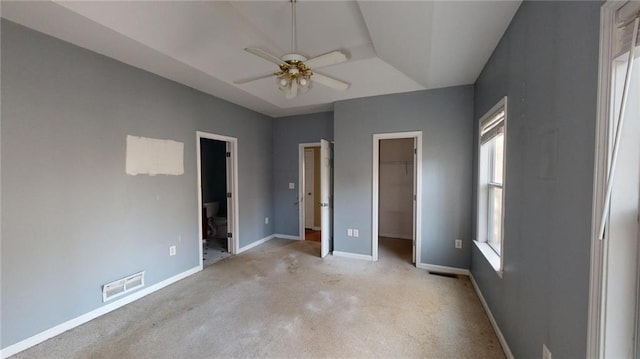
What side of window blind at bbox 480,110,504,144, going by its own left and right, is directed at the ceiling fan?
front

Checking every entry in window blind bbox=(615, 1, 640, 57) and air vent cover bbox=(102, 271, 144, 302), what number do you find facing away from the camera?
0

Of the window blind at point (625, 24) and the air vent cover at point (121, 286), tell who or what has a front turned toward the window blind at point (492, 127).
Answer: the air vent cover

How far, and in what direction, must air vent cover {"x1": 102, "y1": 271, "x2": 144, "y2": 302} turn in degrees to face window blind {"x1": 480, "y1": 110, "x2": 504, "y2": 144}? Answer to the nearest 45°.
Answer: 0° — it already faces it

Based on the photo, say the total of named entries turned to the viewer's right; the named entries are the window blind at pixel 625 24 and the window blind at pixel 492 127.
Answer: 0

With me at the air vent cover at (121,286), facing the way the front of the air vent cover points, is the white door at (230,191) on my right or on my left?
on my left

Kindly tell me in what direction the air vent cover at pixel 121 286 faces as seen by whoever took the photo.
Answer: facing the viewer and to the right of the viewer

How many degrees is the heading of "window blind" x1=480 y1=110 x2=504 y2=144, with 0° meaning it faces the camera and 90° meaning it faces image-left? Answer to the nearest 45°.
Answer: approximately 45°

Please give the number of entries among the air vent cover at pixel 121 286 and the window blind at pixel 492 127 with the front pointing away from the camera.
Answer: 0

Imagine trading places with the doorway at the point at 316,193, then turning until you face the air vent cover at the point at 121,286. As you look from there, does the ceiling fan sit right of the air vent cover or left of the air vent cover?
left

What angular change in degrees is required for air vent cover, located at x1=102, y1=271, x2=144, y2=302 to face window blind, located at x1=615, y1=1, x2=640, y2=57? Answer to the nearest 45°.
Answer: approximately 45° to its right

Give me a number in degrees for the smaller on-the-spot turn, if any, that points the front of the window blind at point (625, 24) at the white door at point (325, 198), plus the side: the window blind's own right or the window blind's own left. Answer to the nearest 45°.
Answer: approximately 45° to the window blind's own right

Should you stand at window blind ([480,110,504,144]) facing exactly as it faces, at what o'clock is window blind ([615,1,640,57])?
window blind ([615,1,640,57]) is roughly at 10 o'clock from window blind ([480,110,504,144]).

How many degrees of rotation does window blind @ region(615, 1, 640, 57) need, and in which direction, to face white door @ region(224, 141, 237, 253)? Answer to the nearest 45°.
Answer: approximately 45° to its right
